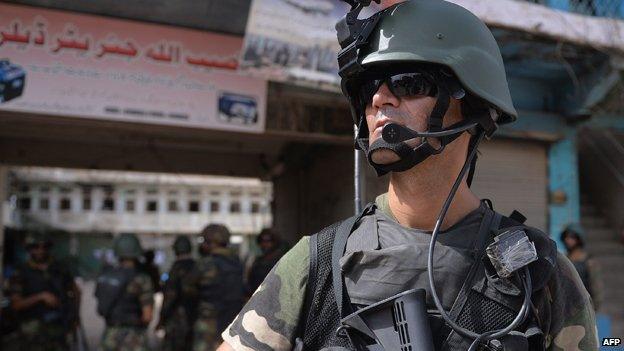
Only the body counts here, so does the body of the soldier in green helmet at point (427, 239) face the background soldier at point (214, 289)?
no

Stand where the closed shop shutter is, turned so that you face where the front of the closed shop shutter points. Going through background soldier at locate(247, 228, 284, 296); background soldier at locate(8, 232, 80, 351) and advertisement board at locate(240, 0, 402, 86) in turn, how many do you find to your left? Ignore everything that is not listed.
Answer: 0

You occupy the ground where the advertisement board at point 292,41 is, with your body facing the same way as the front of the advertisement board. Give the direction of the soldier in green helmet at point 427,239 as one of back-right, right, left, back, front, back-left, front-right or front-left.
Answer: front

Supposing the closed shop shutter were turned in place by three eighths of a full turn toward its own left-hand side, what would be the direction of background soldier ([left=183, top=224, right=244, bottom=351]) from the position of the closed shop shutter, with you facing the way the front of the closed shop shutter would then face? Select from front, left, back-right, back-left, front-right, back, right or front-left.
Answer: back

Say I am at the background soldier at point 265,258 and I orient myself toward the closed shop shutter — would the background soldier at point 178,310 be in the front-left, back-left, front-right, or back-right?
back-right

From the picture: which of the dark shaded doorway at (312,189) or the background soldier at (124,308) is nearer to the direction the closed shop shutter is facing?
the background soldier

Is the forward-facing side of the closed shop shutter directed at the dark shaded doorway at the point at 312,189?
no

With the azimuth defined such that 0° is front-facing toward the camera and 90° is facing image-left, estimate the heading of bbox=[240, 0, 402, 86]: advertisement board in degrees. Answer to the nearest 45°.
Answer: approximately 0°

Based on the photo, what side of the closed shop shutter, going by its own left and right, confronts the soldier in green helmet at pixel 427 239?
front

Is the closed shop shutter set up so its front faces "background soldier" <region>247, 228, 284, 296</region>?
no

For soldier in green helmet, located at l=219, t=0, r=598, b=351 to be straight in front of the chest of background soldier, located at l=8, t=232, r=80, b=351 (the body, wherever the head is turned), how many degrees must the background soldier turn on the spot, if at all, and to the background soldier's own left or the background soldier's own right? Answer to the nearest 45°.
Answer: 0° — they already face them

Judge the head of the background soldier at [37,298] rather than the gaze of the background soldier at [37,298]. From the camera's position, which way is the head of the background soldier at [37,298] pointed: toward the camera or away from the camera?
toward the camera

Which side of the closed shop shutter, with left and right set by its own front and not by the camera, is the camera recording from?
front

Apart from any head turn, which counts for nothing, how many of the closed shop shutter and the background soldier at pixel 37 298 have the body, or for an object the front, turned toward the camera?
2

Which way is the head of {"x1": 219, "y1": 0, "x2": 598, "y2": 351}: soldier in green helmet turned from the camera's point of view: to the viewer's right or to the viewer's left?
to the viewer's left
